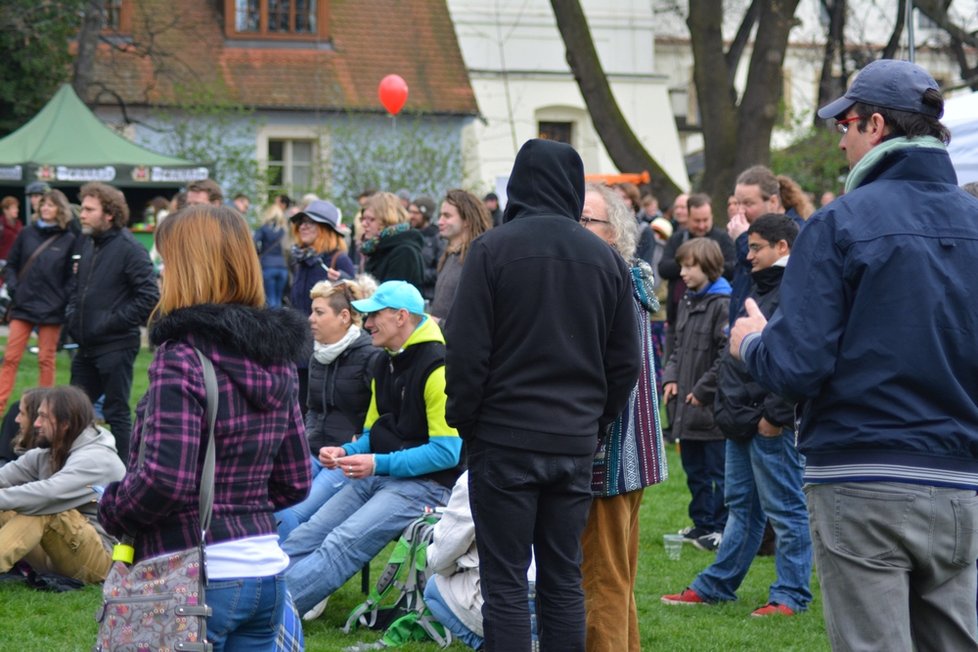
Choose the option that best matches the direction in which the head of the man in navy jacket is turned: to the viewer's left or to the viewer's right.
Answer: to the viewer's left

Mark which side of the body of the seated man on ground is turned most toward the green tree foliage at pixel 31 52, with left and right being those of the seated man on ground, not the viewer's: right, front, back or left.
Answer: right

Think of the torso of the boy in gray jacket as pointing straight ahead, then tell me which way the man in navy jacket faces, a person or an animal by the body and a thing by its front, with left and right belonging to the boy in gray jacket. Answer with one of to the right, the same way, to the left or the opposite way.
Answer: to the right

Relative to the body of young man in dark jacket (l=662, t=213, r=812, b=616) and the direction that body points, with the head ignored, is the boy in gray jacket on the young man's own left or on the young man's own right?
on the young man's own right

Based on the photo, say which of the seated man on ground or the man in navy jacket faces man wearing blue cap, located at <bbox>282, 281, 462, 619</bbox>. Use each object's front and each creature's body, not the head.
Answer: the man in navy jacket

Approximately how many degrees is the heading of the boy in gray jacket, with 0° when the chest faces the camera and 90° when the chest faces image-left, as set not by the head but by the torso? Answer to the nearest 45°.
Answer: approximately 45°

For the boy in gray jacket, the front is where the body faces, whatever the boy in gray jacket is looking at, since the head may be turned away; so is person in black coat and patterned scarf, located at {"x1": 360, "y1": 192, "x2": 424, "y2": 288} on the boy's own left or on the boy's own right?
on the boy's own right

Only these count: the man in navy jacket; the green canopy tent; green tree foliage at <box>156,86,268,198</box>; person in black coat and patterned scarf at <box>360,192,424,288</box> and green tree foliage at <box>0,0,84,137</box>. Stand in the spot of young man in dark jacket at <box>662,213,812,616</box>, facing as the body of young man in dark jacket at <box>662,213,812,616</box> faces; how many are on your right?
4

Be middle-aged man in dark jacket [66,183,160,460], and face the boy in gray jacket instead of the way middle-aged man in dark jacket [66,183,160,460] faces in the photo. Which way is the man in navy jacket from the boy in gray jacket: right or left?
right

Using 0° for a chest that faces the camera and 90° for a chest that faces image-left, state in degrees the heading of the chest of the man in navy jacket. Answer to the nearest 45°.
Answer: approximately 135°
